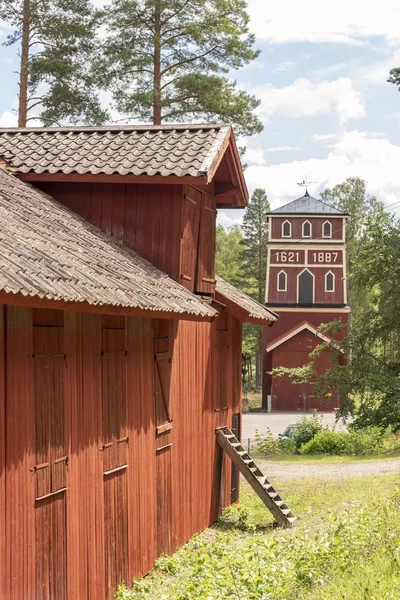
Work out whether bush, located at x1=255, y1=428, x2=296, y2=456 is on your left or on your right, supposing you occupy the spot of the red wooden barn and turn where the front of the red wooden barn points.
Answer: on your left

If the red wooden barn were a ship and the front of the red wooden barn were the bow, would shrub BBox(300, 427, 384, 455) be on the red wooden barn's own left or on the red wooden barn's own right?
on the red wooden barn's own left

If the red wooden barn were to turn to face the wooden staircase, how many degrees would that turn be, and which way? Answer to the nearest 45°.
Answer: approximately 45° to its left

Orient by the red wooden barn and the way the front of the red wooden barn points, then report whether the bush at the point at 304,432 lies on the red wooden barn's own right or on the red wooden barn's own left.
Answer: on the red wooden barn's own left

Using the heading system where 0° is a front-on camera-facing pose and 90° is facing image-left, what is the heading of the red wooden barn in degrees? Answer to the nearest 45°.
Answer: approximately 270°
